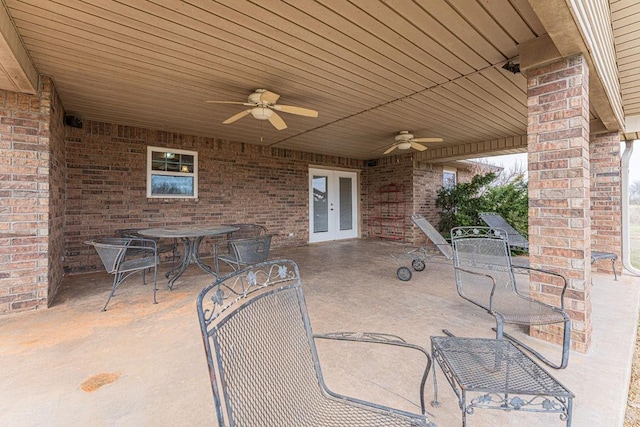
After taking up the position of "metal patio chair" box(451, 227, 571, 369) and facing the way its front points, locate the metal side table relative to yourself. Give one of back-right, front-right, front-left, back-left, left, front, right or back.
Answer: front-right

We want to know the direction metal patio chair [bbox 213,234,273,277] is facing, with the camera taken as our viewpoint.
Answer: facing away from the viewer and to the left of the viewer

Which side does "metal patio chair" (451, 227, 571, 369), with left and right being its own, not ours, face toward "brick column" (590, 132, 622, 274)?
left

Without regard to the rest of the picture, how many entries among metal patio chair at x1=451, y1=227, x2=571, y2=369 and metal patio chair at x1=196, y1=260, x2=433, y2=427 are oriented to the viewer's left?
0

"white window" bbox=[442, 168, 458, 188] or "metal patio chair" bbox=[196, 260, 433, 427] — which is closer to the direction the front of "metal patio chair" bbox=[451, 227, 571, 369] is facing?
the metal patio chair

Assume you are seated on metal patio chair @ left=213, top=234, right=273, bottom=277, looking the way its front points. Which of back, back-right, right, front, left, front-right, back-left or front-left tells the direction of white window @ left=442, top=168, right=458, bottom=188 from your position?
right

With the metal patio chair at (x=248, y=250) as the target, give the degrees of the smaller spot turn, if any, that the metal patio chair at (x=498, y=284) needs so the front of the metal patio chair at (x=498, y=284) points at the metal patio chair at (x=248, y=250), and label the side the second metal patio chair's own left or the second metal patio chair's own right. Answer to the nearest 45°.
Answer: approximately 135° to the second metal patio chair's own right

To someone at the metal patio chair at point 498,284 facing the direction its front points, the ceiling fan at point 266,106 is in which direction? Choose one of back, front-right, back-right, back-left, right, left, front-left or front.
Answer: back-right

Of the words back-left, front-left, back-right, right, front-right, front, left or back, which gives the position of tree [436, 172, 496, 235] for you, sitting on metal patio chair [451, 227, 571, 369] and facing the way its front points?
back-left

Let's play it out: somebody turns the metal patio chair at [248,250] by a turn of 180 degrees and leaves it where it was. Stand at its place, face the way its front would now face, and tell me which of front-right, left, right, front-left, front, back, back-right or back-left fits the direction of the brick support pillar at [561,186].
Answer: front

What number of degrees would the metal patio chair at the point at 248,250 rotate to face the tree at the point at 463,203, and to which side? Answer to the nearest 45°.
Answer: approximately 90° to its right

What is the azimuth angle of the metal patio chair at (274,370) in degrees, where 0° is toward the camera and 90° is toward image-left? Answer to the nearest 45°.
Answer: approximately 315°

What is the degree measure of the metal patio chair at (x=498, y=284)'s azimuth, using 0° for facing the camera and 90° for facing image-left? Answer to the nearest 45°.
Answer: approximately 315°

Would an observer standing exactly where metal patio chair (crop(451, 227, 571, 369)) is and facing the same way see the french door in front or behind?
behind

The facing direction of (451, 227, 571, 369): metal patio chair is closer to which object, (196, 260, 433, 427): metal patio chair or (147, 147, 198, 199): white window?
the metal patio chair

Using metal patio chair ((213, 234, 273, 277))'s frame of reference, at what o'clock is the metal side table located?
The metal side table is roughly at 7 o'clock from the metal patio chair.
